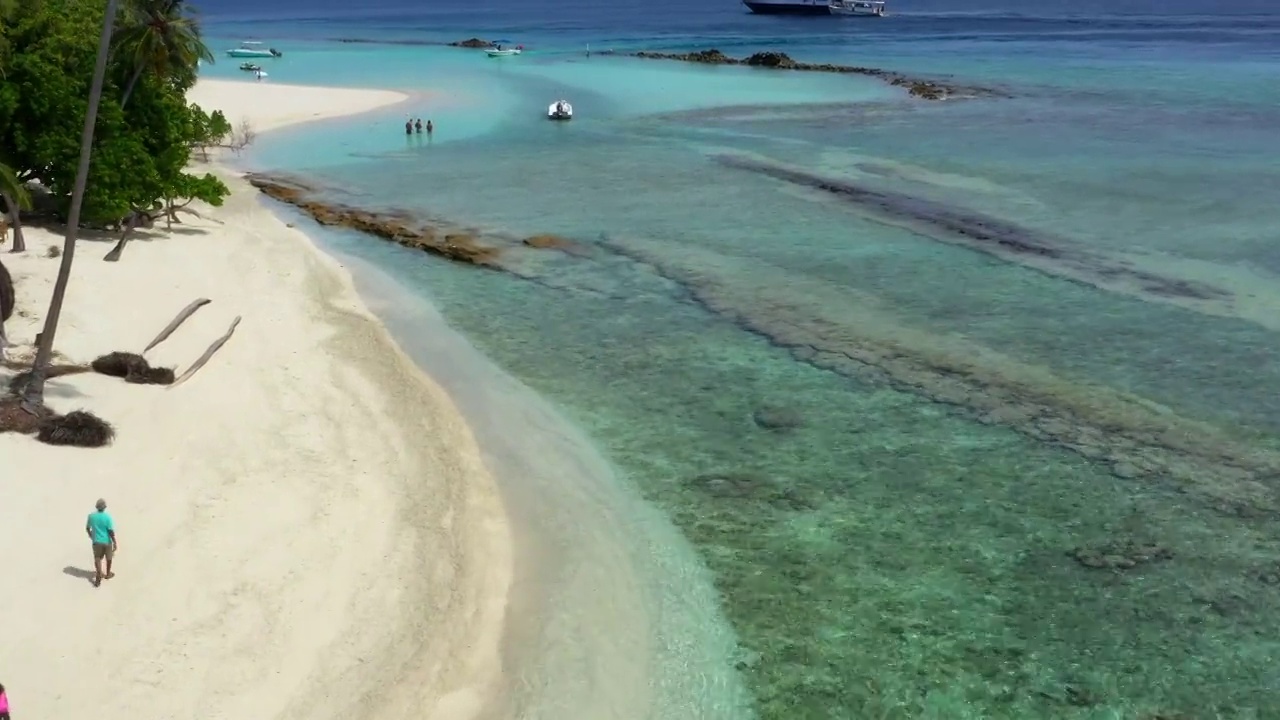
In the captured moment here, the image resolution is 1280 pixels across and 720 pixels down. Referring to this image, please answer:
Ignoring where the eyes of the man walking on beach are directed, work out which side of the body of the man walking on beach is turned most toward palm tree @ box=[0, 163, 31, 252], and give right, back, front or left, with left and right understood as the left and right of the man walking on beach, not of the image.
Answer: front

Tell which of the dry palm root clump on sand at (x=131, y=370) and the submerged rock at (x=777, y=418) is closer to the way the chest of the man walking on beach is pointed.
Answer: the dry palm root clump on sand

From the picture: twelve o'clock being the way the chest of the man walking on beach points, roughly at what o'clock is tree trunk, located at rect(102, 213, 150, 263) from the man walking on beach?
The tree trunk is roughly at 12 o'clock from the man walking on beach.

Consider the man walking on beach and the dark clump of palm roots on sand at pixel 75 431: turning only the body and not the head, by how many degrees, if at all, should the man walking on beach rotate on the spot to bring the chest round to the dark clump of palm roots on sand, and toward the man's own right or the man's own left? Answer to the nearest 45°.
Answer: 0° — they already face it

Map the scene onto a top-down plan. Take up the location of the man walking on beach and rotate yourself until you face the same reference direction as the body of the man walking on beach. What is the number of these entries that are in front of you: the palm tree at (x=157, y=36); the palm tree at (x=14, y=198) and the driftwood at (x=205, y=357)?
3

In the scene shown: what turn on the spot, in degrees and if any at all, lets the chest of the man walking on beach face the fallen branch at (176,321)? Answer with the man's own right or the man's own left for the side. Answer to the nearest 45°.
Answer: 0° — they already face it

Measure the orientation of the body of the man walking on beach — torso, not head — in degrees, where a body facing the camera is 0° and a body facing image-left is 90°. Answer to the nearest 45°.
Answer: approximately 180°

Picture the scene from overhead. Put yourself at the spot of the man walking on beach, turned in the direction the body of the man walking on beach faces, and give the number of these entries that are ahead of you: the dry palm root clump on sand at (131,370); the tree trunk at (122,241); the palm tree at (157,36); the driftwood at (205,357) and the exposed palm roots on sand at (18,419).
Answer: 5

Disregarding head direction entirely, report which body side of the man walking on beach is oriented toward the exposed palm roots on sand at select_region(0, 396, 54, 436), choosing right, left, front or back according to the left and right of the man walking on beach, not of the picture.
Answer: front

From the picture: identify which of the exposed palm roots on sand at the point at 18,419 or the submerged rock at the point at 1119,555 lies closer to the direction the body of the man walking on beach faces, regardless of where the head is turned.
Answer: the exposed palm roots on sand

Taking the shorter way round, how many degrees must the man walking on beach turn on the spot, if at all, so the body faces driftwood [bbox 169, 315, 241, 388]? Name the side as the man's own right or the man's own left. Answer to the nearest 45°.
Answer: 0° — they already face it

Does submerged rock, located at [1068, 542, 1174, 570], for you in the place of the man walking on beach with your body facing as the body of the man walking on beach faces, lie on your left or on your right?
on your right
